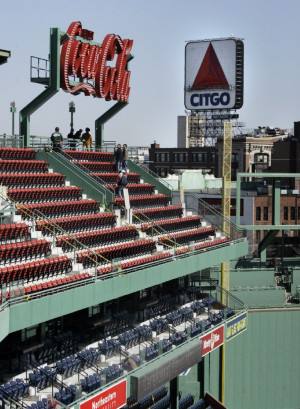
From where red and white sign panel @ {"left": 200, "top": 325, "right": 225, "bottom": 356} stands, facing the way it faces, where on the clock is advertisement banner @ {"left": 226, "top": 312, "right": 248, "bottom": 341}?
The advertisement banner is roughly at 8 o'clock from the red and white sign panel.

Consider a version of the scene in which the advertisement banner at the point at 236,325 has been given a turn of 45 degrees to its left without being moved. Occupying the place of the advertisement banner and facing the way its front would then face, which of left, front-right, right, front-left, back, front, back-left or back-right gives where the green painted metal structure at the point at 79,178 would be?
back

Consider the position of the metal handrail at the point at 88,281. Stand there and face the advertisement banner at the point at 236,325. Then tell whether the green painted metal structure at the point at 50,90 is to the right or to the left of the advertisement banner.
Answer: left

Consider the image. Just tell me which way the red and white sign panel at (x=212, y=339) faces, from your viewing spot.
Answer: facing the viewer and to the right of the viewer

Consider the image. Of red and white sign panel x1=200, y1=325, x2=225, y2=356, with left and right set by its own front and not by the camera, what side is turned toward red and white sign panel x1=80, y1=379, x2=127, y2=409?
right

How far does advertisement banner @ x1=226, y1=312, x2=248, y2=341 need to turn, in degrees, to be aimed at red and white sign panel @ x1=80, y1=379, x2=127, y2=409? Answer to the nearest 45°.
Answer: approximately 45° to its right

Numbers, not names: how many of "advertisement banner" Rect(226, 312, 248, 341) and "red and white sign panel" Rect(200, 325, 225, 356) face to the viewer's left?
0

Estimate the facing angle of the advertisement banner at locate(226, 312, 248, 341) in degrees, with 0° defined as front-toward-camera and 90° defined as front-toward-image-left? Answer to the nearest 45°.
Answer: approximately 315°

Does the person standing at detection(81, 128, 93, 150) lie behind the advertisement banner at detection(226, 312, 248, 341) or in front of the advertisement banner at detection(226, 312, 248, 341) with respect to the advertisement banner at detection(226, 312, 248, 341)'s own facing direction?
behind
